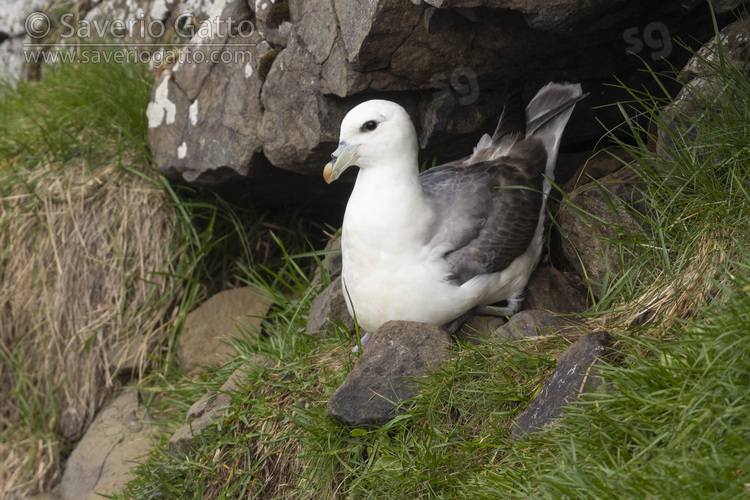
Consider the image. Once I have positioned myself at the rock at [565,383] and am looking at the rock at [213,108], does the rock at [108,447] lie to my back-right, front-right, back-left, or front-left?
front-left

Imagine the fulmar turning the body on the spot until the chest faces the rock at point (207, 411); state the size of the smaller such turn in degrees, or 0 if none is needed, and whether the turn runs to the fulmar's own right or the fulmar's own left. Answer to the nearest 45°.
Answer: approximately 45° to the fulmar's own right

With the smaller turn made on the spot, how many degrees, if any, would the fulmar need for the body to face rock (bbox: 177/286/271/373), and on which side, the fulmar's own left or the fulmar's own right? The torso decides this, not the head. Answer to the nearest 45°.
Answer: approximately 90° to the fulmar's own right

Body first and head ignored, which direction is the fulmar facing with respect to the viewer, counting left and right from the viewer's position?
facing the viewer and to the left of the viewer

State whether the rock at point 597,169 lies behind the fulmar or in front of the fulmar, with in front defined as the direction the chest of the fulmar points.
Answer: behind

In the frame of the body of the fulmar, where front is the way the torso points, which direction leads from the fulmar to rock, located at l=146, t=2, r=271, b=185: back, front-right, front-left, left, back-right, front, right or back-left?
right

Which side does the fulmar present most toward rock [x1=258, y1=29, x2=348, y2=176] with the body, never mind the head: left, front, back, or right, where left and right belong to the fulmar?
right
